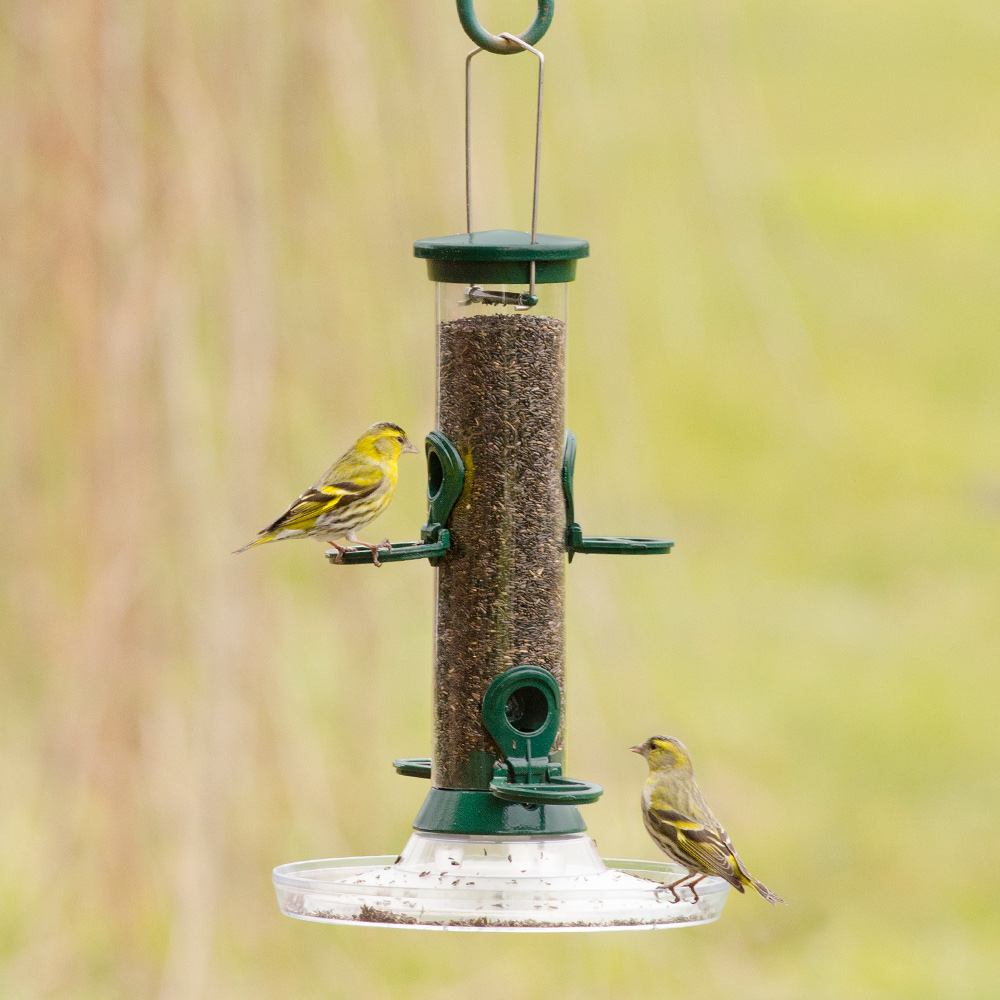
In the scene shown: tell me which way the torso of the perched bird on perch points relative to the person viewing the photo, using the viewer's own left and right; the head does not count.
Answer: facing to the right of the viewer

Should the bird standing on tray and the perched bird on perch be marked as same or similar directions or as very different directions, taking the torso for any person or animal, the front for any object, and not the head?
very different directions

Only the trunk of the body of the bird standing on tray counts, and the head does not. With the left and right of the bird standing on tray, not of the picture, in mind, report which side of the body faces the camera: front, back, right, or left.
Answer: left

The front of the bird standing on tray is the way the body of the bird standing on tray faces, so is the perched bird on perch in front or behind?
in front

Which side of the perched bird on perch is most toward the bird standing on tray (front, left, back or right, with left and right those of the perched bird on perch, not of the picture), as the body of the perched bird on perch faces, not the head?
front

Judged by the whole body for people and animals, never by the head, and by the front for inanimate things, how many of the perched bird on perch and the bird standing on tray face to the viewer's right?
1
